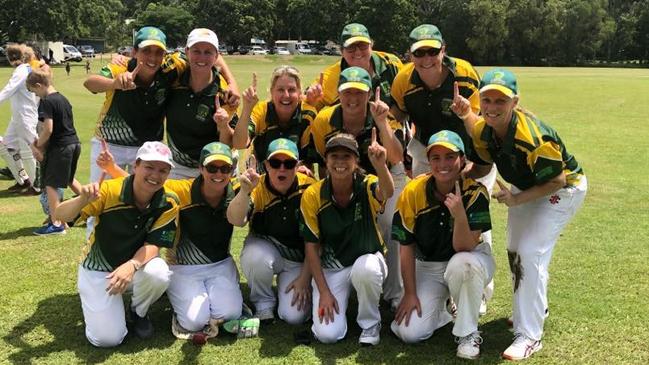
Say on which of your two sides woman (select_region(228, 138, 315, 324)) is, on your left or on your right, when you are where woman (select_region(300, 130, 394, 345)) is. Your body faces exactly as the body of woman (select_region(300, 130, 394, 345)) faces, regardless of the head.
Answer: on your right

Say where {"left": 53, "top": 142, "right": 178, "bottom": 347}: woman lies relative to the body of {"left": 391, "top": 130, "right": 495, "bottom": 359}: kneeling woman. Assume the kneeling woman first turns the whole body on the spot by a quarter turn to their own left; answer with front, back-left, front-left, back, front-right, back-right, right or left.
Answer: back

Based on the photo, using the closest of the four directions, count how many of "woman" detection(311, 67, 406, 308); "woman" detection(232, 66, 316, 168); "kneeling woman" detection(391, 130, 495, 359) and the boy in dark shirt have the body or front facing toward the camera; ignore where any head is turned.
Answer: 3
